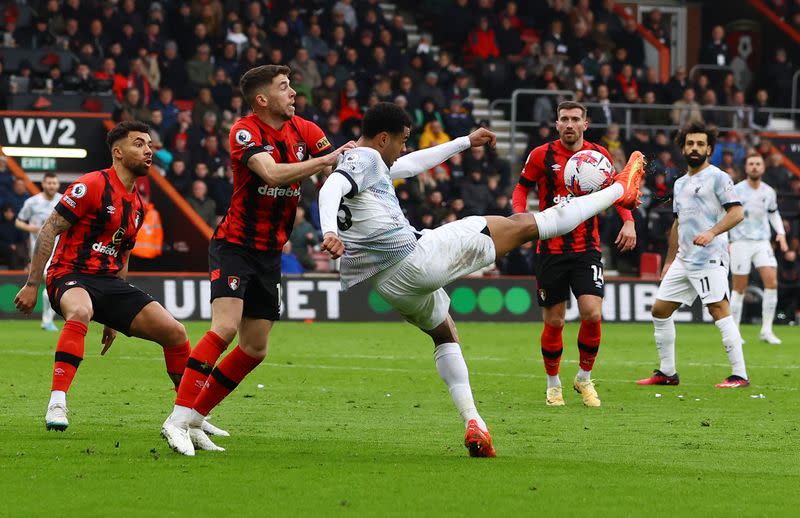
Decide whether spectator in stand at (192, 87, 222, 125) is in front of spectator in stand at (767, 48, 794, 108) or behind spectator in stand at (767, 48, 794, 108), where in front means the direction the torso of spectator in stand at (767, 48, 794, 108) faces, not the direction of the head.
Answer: in front

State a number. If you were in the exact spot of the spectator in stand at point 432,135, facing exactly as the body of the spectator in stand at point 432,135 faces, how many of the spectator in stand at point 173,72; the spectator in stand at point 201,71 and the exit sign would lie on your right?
3

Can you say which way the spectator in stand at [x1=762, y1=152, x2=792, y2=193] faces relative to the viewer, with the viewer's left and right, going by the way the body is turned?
facing the viewer

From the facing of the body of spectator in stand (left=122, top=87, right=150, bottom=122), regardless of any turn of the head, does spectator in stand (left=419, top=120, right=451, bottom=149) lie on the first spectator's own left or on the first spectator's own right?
on the first spectator's own left

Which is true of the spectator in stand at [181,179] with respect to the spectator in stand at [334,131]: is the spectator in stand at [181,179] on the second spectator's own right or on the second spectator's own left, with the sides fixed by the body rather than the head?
on the second spectator's own right

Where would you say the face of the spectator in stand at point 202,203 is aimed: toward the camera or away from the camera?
toward the camera

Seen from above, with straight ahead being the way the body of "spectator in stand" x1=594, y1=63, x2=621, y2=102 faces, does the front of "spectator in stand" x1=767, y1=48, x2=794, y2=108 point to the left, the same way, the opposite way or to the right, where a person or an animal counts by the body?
the same way

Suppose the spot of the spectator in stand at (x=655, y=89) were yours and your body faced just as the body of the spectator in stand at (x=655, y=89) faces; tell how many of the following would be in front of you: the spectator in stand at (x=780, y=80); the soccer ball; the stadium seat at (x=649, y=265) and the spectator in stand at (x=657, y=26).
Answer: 2

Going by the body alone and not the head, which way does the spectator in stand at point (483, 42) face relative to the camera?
toward the camera

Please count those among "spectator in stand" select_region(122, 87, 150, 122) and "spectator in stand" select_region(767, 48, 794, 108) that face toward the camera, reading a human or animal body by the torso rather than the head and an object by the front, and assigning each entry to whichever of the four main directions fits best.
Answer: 2

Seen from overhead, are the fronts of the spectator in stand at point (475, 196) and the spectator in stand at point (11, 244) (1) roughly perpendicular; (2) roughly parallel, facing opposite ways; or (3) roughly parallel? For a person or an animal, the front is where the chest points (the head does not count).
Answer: roughly parallel

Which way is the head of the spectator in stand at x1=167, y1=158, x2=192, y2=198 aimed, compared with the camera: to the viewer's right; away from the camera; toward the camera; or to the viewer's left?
toward the camera

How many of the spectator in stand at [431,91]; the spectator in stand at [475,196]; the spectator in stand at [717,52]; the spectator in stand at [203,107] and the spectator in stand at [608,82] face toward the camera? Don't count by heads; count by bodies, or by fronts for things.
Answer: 5

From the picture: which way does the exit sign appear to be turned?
toward the camera

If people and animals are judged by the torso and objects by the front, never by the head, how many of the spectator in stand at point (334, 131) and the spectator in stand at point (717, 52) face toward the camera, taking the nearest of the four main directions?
2

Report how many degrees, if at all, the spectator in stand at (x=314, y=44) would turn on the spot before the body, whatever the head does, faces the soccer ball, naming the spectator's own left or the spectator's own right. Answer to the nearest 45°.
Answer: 0° — they already face it
